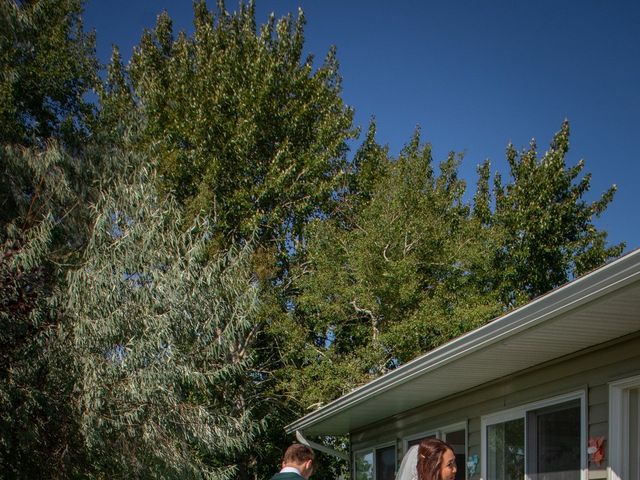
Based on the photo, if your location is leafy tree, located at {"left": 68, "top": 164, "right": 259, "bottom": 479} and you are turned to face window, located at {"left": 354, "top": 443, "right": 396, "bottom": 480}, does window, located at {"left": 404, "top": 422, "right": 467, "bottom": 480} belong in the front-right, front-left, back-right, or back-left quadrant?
front-right

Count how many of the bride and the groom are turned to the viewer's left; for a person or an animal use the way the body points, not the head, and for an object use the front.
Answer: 0

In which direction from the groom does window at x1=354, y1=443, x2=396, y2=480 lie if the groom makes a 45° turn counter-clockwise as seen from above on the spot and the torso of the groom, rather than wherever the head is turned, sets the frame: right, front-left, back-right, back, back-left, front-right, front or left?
front

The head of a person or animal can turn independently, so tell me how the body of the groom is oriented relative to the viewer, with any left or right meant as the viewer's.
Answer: facing away from the viewer and to the right of the viewer
